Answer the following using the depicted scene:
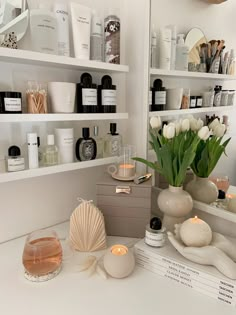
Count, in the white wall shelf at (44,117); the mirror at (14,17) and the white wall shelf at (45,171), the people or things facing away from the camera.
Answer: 0

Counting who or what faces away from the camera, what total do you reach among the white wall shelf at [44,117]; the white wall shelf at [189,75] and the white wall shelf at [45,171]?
0

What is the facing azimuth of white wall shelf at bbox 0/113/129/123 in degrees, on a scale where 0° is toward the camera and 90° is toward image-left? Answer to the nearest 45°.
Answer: approximately 315°

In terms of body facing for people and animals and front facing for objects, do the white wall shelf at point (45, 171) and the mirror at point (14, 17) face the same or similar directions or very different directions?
same or similar directions

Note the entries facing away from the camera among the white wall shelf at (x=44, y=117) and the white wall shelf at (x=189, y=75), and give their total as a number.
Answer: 0

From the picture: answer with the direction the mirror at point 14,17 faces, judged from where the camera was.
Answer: facing the viewer and to the right of the viewer

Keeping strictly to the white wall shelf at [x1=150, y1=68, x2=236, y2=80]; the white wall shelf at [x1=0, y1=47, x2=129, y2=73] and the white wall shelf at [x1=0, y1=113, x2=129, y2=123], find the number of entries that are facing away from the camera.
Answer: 0
